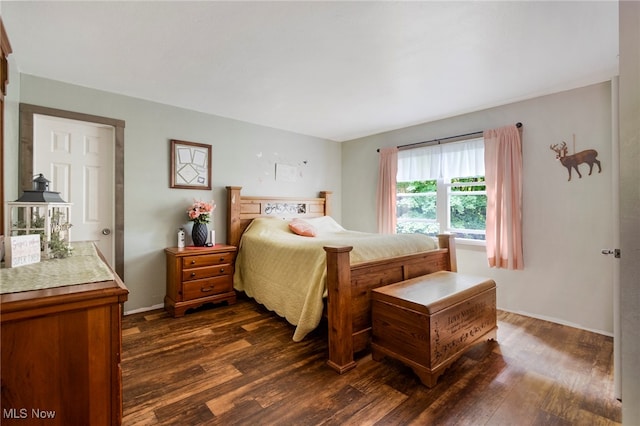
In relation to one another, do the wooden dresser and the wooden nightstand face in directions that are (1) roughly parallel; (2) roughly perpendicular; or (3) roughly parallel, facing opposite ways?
roughly perpendicular

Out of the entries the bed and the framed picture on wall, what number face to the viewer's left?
0

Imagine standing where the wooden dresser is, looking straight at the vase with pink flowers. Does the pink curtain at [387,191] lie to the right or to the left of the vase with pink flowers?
right

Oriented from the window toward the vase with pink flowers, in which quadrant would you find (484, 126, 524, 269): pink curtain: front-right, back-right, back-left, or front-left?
back-left

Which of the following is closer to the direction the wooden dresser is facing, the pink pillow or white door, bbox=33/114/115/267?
the pink pillow

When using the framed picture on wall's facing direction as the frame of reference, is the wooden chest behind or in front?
in front

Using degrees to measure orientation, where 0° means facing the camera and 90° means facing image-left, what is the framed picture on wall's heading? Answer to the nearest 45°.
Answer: approximately 315°

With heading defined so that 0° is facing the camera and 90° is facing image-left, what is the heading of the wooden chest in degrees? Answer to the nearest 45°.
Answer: approximately 315°

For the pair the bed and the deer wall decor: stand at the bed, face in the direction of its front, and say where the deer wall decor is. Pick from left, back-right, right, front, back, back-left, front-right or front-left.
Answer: front-left

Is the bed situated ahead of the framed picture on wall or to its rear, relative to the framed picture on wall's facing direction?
ahead

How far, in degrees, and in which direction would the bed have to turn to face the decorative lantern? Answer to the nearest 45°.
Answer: approximately 90° to its right

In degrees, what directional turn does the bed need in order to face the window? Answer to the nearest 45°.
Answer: approximately 90° to its left
